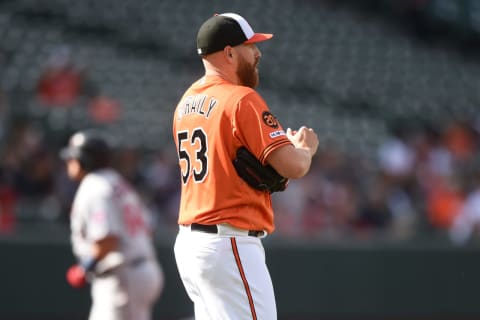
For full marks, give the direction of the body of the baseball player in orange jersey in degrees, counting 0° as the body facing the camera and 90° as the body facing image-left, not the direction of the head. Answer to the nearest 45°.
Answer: approximately 225°

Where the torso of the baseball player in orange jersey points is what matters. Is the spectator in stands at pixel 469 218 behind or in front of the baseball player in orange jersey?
in front
